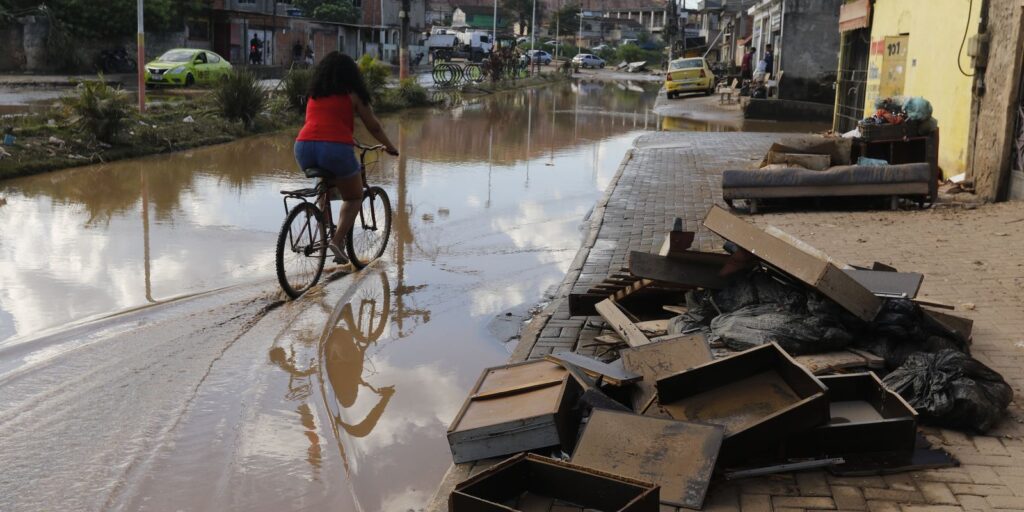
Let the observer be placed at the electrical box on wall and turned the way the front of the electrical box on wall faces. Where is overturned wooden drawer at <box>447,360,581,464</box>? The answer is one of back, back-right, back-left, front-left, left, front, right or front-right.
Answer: left

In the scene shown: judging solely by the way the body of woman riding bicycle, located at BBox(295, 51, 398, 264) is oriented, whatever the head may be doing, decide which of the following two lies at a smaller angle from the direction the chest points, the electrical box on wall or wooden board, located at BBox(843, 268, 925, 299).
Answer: the electrical box on wall

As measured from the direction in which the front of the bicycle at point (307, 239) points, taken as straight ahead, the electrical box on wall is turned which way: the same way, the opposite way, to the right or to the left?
to the left

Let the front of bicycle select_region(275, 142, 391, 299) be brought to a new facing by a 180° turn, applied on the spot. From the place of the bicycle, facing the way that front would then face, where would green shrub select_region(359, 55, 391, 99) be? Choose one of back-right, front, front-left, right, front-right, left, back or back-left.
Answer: back-right

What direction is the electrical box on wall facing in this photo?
to the viewer's left

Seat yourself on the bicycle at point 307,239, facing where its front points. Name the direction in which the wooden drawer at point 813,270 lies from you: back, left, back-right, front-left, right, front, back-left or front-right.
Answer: right

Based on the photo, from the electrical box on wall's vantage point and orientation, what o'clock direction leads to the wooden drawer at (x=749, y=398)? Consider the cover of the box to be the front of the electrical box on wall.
The wooden drawer is roughly at 9 o'clock from the electrical box on wall.

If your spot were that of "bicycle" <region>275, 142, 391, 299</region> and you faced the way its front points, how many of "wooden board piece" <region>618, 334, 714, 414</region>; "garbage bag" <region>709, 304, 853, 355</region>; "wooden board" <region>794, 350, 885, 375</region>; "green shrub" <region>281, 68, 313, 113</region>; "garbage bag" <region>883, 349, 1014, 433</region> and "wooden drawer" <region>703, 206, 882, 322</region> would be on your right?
5

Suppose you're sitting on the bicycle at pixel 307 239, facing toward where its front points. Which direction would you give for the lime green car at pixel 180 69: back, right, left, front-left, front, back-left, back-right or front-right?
front-left

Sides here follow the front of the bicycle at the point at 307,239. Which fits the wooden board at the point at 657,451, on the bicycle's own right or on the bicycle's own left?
on the bicycle's own right

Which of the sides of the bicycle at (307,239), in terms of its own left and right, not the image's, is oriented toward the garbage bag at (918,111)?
front

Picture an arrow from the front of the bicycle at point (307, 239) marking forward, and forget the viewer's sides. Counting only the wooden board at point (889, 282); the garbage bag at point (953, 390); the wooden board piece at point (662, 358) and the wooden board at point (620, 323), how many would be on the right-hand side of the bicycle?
4

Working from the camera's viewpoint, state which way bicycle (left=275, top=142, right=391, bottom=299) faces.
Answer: facing away from the viewer and to the right of the viewer
